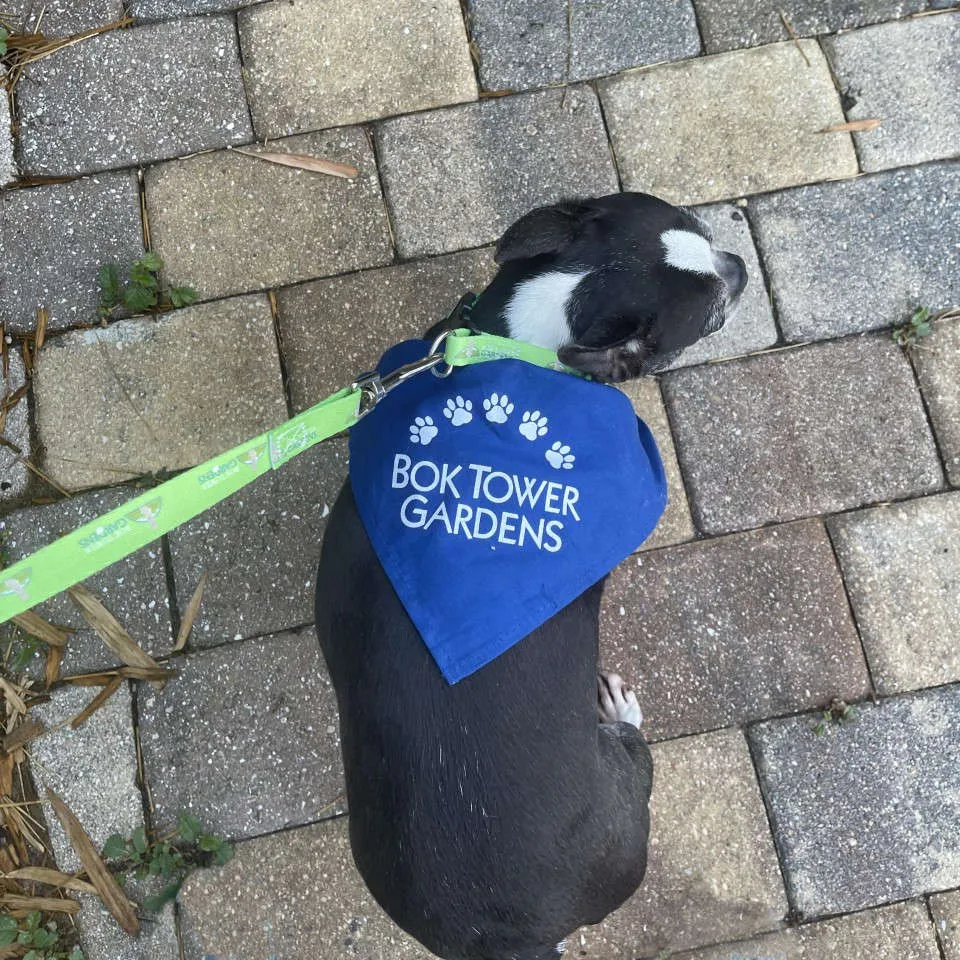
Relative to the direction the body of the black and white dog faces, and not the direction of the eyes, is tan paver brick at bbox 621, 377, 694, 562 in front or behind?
in front

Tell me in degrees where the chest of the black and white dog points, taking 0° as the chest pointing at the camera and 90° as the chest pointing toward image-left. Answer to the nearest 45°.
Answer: approximately 180°

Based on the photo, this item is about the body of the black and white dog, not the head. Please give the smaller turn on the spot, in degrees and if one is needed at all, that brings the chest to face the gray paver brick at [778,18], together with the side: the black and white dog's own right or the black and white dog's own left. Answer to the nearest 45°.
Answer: approximately 45° to the black and white dog's own right
